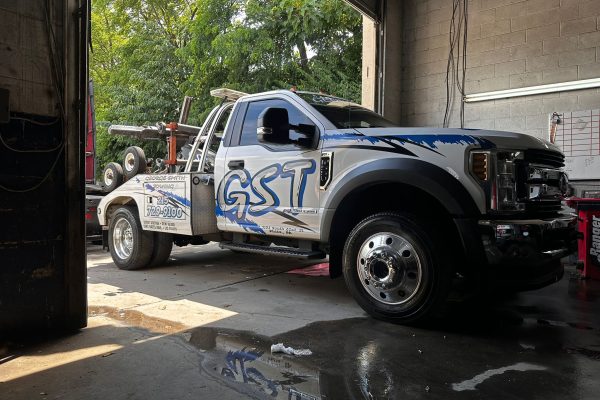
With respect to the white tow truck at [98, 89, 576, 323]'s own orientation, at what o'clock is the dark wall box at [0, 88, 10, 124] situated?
The dark wall box is roughly at 4 o'clock from the white tow truck.

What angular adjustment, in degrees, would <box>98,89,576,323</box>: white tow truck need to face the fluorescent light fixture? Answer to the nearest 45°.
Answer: approximately 90° to its left

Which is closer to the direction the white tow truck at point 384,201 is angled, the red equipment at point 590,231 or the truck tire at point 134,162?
the red equipment

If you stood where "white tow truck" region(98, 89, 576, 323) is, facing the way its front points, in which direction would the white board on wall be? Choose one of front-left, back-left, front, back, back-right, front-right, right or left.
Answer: left

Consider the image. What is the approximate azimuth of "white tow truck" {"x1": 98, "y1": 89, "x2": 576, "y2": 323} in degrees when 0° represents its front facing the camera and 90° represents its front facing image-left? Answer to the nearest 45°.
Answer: approximately 315°
